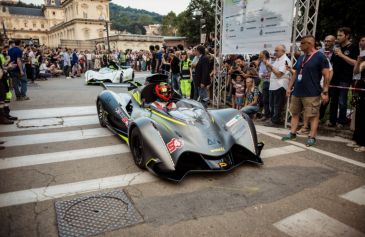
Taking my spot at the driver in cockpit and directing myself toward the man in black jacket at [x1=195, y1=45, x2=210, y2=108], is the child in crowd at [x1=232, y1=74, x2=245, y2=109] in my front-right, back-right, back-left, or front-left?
front-right

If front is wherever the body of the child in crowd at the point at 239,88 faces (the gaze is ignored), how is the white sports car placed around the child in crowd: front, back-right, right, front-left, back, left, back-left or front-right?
right

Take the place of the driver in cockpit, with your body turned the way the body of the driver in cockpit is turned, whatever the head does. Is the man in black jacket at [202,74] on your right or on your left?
on your left

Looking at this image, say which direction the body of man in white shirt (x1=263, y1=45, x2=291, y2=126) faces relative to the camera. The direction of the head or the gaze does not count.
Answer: to the viewer's left

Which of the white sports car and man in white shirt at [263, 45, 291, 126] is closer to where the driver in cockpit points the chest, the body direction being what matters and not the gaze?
the man in white shirt

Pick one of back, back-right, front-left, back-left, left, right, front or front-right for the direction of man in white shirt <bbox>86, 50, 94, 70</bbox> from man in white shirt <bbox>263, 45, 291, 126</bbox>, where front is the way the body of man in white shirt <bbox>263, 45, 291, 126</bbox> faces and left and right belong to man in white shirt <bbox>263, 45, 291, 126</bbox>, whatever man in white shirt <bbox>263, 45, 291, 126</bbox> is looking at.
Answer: front-right

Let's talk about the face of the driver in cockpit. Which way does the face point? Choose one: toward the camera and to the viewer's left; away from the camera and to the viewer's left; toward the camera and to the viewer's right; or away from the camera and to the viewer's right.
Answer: toward the camera and to the viewer's right

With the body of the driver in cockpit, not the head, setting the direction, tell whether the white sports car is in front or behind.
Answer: behind

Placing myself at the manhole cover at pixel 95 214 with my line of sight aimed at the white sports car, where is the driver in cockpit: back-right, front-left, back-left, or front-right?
front-right

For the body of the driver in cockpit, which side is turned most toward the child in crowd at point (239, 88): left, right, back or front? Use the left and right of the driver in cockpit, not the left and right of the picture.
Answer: left

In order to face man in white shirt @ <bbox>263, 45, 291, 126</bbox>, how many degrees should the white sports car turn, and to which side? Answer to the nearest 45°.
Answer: approximately 45° to its left

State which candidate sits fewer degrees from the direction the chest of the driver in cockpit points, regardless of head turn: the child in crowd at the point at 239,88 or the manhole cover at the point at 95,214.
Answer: the manhole cover
